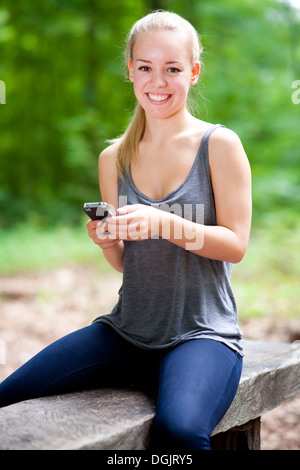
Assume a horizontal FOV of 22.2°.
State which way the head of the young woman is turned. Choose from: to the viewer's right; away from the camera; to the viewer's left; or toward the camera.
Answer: toward the camera

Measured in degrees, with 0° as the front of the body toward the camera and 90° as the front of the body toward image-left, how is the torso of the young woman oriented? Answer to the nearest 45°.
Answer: approximately 45°
